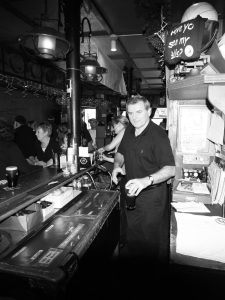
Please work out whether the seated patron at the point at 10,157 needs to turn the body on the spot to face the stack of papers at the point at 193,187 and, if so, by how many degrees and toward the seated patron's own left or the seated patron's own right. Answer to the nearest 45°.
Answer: approximately 45° to the seated patron's own right

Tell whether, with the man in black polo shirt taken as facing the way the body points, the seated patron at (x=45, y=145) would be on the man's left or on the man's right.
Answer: on the man's right

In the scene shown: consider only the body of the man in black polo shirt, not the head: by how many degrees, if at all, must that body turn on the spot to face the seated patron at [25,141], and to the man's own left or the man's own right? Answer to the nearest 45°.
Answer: approximately 90° to the man's own right

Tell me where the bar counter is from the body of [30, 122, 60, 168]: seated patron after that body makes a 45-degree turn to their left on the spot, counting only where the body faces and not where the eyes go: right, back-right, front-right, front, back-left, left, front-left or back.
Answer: front

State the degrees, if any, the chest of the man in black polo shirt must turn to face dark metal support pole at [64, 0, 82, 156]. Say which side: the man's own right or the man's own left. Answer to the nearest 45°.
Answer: approximately 90° to the man's own right

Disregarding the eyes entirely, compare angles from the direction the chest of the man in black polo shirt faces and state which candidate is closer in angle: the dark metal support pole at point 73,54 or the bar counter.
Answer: the bar counter

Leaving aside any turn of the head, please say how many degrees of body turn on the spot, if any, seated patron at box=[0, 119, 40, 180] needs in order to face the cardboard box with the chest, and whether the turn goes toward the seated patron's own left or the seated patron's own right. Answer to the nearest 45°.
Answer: approximately 90° to the seated patron's own right

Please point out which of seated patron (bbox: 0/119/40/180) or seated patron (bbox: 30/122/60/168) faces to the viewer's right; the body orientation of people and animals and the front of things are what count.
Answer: seated patron (bbox: 0/119/40/180)

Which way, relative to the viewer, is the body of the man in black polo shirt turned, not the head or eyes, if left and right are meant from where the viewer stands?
facing the viewer and to the left of the viewer

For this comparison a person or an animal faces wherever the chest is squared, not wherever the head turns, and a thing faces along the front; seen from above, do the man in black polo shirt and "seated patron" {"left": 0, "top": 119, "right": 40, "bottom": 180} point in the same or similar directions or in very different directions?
very different directions

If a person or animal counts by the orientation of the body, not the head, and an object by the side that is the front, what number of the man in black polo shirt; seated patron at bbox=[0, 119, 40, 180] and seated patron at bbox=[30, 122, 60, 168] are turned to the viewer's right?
1

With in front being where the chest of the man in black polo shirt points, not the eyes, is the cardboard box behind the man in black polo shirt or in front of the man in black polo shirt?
in front

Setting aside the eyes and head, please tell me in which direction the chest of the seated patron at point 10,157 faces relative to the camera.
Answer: to the viewer's right
